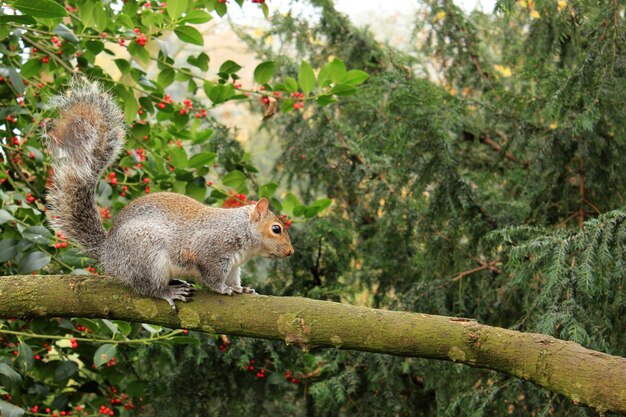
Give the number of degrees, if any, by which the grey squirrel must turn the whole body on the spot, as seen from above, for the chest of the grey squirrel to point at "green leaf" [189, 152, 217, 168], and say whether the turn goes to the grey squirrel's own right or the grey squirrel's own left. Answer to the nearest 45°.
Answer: approximately 45° to the grey squirrel's own left

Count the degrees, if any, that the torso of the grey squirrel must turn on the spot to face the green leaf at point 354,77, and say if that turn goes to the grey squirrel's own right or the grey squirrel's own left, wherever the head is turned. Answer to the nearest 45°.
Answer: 0° — it already faces it

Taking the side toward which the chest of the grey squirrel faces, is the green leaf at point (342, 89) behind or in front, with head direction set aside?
in front

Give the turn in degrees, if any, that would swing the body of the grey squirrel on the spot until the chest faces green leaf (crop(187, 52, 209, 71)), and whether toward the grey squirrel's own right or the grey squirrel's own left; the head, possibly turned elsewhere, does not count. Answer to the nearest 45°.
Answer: approximately 90° to the grey squirrel's own left

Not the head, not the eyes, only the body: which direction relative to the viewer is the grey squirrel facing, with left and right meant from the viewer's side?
facing to the right of the viewer
